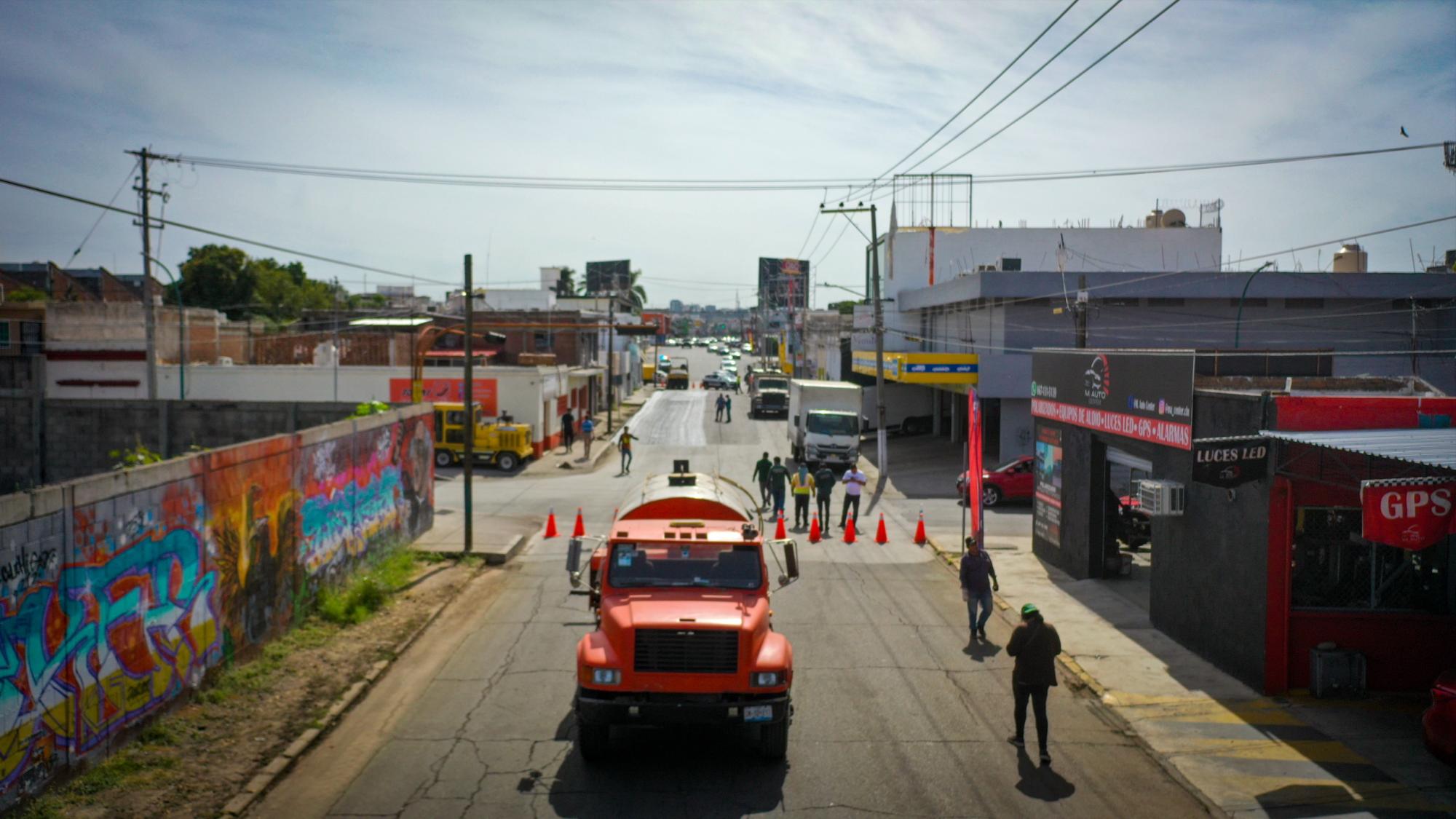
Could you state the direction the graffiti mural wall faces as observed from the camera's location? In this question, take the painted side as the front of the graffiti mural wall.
facing the viewer and to the right of the viewer

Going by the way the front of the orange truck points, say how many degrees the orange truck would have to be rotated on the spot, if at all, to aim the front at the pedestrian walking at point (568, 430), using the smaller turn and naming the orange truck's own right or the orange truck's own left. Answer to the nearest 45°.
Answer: approximately 180°

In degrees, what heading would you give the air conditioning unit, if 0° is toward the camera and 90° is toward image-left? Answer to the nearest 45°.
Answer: approximately 45°

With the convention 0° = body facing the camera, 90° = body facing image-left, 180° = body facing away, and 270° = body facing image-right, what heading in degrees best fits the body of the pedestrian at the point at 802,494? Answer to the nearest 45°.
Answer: approximately 180°

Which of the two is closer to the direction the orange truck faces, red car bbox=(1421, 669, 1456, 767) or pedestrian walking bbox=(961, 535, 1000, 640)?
the red car

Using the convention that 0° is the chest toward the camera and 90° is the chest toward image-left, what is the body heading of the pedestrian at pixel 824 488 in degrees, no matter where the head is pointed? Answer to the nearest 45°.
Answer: approximately 180°

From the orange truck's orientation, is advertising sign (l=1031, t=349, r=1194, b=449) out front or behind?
behind
